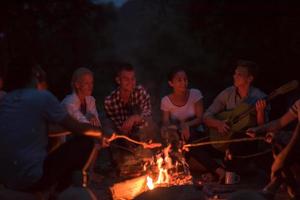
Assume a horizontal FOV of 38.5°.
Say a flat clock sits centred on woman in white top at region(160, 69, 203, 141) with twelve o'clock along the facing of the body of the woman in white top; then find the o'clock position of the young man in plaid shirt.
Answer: The young man in plaid shirt is roughly at 3 o'clock from the woman in white top.

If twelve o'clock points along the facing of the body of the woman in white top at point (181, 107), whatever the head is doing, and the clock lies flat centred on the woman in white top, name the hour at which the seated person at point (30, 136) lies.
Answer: The seated person is roughly at 1 o'clock from the woman in white top.

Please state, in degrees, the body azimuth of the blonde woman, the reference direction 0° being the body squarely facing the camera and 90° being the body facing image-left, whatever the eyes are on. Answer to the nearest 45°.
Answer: approximately 315°

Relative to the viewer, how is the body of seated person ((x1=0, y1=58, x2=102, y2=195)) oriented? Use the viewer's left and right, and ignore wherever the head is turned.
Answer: facing away from the viewer and to the right of the viewer

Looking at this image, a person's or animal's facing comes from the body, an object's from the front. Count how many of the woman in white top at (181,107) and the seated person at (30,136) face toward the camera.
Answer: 1

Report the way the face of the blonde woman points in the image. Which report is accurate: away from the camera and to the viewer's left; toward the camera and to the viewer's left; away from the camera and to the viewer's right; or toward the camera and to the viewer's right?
toward the camera and to the viewer's right

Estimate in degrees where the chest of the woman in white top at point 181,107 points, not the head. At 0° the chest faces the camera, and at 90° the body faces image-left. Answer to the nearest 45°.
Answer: approximately 0°

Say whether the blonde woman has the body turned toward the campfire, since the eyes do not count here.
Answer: yes

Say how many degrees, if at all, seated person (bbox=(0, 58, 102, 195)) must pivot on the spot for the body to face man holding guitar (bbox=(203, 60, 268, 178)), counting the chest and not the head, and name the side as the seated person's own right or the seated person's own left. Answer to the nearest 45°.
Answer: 0° — they already face them

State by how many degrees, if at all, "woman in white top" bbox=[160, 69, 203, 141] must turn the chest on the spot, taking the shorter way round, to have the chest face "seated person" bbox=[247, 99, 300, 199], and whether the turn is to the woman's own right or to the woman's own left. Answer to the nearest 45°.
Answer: approximately 45° to the woman's own left

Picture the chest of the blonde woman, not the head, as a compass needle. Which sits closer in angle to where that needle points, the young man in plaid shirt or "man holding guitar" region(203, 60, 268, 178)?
the man holding guitar
